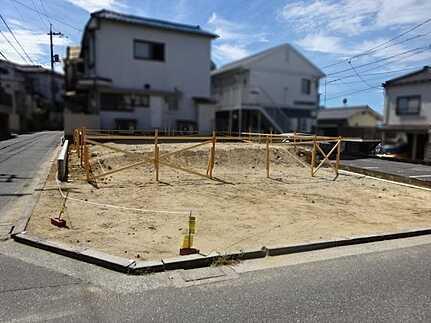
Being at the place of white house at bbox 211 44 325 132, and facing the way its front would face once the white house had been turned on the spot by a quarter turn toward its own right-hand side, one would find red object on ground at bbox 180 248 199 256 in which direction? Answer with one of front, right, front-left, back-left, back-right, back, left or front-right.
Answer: back-left

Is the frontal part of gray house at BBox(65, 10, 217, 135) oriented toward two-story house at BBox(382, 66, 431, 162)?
no

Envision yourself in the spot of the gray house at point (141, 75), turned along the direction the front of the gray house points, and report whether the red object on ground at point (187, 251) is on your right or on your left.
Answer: on your left

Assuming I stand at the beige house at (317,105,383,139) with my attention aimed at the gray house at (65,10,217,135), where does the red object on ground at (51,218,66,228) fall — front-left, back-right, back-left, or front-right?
front-left

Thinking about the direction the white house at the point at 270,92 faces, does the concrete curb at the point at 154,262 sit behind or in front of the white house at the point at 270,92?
in front

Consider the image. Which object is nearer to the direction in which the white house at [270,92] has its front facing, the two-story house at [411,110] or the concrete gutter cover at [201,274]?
the concrete gutter cover

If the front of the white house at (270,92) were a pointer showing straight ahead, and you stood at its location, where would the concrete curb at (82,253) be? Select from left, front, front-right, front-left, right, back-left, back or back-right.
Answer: front-left

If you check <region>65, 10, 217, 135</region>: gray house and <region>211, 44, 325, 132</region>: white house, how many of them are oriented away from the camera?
0

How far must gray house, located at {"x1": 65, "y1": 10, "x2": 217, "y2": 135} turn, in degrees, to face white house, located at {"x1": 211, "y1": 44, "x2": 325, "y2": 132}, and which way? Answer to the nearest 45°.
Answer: approximately 180°

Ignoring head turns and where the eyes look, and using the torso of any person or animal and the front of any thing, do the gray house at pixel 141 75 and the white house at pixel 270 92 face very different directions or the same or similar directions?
same or similar directions

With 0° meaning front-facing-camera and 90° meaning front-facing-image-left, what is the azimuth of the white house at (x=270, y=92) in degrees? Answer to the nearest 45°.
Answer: approximately 45°
